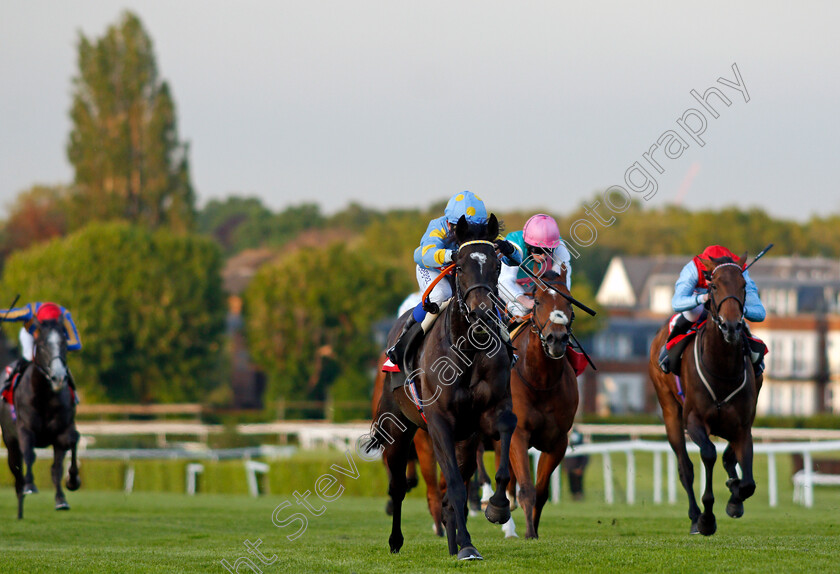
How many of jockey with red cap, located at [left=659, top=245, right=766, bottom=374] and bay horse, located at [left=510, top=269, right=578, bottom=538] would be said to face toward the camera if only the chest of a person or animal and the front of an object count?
2

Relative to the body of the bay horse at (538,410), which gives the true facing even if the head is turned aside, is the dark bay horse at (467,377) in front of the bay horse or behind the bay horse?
in front

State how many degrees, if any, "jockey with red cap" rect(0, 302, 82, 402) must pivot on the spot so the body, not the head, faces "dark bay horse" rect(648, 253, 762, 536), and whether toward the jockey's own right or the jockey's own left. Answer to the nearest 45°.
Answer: approximately 45° to the jockey's own left

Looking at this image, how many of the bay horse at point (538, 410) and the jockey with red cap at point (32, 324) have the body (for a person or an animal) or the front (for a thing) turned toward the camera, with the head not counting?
2

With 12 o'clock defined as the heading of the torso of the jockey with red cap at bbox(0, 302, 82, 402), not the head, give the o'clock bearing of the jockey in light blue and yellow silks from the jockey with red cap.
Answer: The jockey in light blue and yellow silks is roughly at 11 o'clock from the jockey with red cap.

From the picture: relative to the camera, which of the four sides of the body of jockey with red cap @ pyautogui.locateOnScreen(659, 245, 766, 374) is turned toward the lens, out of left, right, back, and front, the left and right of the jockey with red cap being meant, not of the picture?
front

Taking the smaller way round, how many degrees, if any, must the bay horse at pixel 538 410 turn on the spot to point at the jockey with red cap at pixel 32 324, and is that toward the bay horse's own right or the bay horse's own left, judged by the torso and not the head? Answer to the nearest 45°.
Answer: approximately 135° to the bay horse's own right

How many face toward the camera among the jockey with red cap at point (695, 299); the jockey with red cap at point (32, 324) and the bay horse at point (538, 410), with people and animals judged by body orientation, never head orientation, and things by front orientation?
3

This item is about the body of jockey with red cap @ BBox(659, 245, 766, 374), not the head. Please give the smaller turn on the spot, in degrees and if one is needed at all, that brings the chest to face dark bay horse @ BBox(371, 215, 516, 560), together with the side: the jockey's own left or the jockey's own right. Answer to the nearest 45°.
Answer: approximately 45° to the jockey's own right

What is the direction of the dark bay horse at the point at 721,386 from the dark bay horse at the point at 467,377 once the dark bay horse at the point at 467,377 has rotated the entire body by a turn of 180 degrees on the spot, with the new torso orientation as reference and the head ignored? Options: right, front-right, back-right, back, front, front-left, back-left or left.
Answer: right

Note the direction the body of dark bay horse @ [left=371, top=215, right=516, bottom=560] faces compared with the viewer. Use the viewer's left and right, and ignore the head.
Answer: facing the viewer and to the right of the viewer

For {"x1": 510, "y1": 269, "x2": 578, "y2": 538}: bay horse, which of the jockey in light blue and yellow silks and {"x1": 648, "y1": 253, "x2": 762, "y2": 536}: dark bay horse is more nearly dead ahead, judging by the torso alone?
the jockey in light blue and yellow silks
